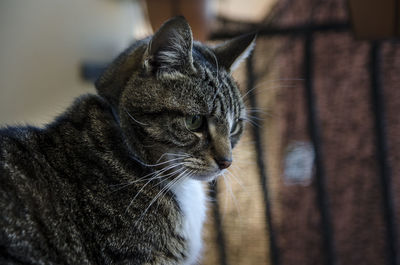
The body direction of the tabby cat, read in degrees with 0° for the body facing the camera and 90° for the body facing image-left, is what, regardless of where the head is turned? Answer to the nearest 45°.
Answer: approximately 270°
